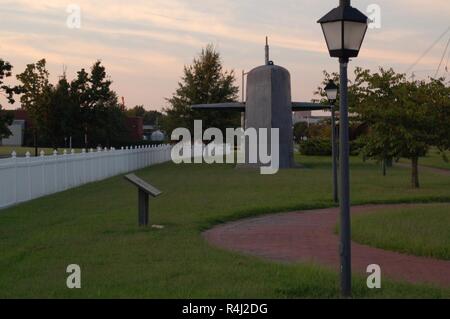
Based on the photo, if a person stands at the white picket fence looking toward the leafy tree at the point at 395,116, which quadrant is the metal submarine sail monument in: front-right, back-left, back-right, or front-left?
front-left

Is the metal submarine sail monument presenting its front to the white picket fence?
no

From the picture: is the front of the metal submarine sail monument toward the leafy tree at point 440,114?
no

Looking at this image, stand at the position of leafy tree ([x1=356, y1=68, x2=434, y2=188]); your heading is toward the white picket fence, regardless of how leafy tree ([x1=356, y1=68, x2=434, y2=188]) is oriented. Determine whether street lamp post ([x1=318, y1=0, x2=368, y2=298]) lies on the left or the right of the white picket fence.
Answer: left

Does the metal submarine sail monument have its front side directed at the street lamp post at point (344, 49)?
no

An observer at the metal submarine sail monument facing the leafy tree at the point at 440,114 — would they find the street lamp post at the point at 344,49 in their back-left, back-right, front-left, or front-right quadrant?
front-right
